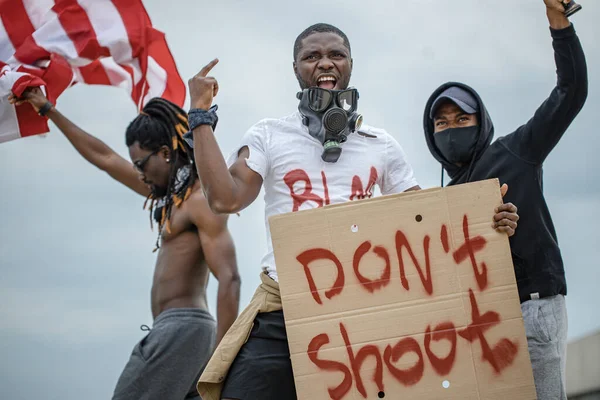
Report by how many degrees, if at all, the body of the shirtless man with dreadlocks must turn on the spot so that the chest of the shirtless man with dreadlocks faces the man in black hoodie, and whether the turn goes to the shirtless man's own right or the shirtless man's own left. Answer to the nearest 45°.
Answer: approximately 135° to the shirtless man's own left

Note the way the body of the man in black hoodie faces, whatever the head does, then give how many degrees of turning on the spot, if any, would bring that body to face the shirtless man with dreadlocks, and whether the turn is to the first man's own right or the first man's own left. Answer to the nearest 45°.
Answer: approximately 90° to the first man's own right

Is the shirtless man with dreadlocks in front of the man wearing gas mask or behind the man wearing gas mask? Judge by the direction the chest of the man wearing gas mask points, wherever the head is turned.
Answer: behind

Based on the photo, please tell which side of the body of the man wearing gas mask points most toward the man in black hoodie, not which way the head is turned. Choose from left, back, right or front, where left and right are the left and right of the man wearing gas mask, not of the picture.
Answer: left

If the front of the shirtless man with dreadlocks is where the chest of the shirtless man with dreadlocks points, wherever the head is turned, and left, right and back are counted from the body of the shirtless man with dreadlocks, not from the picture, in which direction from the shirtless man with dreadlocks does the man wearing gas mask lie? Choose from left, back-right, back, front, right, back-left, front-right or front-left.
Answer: left

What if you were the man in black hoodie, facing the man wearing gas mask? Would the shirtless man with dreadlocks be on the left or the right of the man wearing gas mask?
right

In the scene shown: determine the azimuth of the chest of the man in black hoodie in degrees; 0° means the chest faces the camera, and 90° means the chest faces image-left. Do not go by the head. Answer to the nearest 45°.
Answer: approximately 45°

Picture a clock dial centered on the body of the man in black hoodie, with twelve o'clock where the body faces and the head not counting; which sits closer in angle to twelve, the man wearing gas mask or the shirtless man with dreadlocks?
the man wearing gas mask
